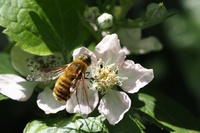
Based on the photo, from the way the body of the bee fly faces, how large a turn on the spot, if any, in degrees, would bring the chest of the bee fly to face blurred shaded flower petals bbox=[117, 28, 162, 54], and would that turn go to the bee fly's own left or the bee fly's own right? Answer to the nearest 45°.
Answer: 0° — it already faces it

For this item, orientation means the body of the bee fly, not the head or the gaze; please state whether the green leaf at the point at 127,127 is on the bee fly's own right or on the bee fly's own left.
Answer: on the bee fly's own right

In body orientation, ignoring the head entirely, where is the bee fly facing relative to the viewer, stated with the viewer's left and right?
facing away from the viewer and to the right of the viewer

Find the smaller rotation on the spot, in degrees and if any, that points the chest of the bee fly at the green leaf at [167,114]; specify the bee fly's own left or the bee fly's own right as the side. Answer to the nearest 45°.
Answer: approximately 45° to the bee fly's own right
